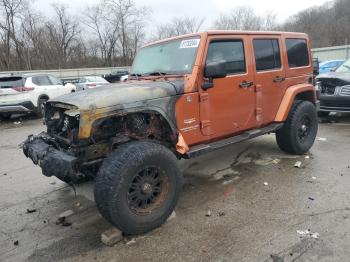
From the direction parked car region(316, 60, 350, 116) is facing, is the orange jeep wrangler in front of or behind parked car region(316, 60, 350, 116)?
in front

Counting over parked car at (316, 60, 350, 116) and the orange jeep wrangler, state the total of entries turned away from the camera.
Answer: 0

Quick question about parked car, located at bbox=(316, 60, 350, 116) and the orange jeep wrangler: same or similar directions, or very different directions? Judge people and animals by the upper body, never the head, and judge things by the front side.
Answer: same or similar directions

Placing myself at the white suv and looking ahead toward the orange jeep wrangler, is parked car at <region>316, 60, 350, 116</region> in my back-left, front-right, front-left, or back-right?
front-left

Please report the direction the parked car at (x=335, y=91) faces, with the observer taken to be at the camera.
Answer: facing the viewer and to the left of the viewer

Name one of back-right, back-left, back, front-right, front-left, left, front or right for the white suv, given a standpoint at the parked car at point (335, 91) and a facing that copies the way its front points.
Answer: front-right

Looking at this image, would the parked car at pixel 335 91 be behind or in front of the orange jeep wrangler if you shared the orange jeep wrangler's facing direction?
behind
